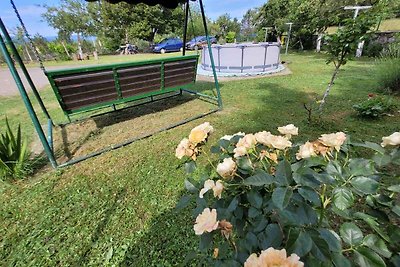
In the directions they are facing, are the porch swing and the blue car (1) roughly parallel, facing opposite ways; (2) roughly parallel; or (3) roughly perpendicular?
roughly perpendicular

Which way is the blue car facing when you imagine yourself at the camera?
facing the viewer and to the left of the viewer

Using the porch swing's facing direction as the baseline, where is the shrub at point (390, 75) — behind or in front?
behind

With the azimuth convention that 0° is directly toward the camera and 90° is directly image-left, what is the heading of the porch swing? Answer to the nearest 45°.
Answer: approximately 135°

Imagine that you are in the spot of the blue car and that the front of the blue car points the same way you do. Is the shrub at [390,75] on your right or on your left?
on your left
